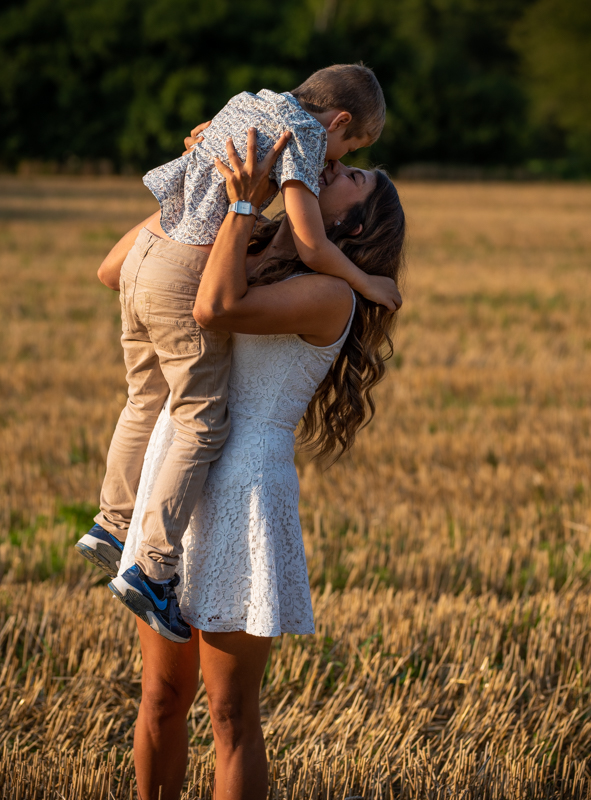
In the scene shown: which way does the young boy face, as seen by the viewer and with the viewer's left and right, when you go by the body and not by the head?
facing away from the viewer and to the right of the viewer
